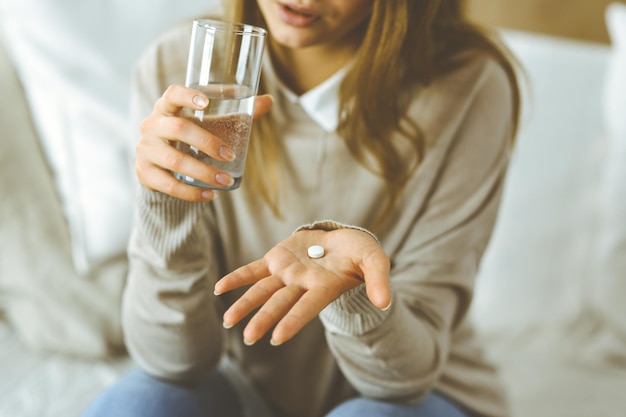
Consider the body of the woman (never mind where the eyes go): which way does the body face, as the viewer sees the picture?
toward the camera

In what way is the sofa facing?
toward the camera
